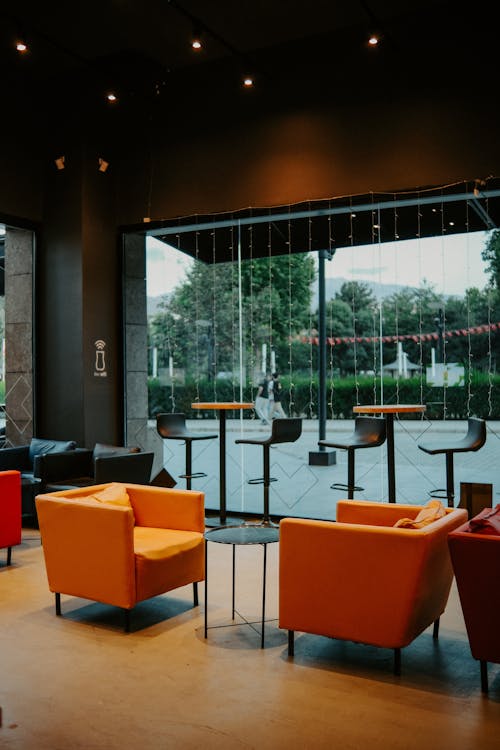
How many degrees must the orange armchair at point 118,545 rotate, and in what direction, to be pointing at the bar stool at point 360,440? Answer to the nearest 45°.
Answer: approximately 90° to its left

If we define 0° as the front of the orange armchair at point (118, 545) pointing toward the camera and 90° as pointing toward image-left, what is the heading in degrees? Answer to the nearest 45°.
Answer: approximately 315°

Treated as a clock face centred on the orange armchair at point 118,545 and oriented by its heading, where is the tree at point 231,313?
The tree is roughly at 8 o'clock from the orange armchair.

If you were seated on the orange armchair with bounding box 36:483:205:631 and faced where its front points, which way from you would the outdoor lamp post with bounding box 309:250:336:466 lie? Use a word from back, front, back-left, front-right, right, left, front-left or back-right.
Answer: left

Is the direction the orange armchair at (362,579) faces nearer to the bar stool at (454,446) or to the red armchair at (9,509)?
the red armchair

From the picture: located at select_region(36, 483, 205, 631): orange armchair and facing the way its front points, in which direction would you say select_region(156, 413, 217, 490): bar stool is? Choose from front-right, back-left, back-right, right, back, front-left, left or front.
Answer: back-left
